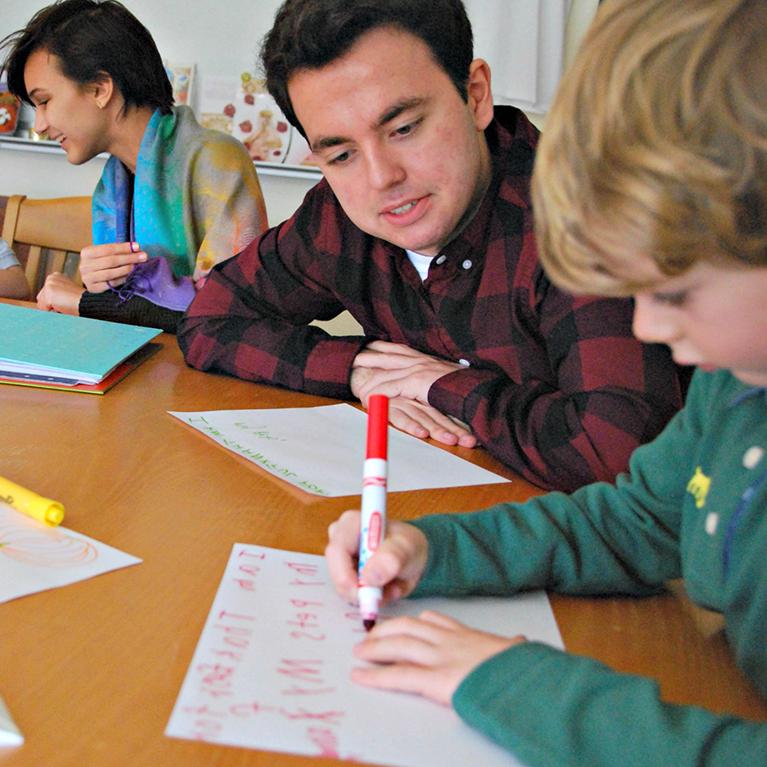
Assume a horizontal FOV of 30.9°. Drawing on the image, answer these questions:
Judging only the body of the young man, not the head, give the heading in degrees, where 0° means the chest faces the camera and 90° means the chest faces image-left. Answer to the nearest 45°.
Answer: approximately 45°

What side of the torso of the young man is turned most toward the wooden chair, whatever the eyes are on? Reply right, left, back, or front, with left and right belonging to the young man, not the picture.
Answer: right

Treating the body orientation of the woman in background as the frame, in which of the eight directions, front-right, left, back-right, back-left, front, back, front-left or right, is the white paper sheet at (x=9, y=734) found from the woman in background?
front-left

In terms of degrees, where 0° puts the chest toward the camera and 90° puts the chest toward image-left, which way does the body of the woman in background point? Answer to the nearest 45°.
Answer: approximately 45°

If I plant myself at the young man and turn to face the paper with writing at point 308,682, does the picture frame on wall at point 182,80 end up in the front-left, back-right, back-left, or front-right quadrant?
back-right
